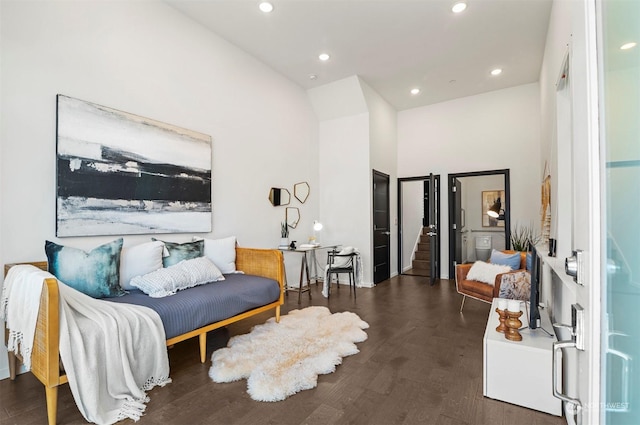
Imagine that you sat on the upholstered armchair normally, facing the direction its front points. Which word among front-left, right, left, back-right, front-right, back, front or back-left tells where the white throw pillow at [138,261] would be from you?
front

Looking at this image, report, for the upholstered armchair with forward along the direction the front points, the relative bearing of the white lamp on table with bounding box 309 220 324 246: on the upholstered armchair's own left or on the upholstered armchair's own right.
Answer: on the upholstered armchair's own right

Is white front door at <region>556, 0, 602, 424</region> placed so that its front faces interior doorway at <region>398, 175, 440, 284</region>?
no

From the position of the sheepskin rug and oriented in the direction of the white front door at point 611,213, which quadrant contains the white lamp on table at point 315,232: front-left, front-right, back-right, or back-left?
back-left

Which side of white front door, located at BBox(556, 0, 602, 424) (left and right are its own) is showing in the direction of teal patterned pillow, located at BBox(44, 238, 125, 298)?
front

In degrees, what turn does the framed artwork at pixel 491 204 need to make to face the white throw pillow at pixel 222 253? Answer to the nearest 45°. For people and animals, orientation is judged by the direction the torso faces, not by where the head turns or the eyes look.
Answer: approximately 45° to its right

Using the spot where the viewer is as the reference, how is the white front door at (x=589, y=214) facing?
facing to the left of the viewer

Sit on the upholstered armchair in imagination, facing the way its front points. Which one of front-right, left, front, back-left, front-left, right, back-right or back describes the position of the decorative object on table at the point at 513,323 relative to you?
front-left

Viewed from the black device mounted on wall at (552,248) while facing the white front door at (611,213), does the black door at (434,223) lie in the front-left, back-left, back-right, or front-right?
back-right

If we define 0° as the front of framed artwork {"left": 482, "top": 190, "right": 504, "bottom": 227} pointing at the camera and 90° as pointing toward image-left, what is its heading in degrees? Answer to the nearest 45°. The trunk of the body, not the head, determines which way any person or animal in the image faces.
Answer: approximately 0°

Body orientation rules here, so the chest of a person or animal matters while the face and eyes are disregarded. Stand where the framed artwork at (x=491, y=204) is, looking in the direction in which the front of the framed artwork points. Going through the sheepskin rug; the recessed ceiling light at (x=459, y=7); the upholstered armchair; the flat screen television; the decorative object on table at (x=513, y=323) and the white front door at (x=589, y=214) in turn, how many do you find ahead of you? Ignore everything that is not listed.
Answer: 6

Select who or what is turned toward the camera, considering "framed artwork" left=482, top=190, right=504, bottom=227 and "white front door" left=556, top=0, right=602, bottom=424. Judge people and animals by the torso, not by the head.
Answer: the framed artwork

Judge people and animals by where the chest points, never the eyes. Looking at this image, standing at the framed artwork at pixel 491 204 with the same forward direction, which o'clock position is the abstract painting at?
The abstract painting is roughly at 1 o'clock from the framed artwork.

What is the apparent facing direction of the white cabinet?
to the viewer's left

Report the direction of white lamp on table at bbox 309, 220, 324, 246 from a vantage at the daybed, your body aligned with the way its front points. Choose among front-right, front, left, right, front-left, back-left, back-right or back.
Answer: left

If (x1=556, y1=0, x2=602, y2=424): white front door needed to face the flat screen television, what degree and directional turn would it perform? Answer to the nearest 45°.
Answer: approximately 90° to its right

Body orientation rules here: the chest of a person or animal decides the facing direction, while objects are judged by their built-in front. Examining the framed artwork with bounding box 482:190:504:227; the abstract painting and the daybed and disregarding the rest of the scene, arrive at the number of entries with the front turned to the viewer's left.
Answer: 0

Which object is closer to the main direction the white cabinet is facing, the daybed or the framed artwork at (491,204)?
the daybed

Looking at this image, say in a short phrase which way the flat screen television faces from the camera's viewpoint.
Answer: facing to the left of the viewer
